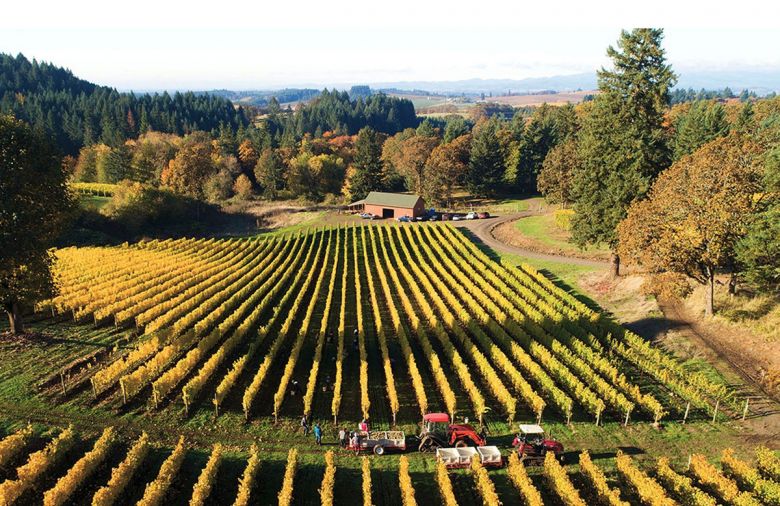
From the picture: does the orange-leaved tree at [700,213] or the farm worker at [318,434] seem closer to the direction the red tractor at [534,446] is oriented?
the orange-leaved tree

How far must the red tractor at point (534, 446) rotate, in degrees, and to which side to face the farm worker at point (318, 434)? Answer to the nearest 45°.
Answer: approximately 180°

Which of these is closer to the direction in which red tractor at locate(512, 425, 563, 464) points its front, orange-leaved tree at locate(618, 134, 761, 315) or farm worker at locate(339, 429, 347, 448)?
the orange-leaved tree

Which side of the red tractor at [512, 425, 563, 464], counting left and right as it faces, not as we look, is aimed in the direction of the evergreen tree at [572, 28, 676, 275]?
left

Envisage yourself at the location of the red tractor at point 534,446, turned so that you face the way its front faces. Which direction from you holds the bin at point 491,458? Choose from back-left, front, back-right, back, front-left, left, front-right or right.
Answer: back-right

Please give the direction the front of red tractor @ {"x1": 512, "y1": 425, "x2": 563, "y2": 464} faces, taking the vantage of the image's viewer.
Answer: facing to the right of the viewer

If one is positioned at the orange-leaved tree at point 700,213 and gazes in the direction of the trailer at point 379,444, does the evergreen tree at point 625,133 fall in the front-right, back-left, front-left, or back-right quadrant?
back-right

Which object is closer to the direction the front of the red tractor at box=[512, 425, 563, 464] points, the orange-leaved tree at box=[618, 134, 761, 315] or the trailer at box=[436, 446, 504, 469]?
the orange-leaved tree

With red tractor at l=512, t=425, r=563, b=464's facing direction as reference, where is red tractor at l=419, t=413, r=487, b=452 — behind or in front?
behind

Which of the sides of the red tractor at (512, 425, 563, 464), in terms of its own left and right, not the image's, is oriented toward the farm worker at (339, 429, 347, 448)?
back

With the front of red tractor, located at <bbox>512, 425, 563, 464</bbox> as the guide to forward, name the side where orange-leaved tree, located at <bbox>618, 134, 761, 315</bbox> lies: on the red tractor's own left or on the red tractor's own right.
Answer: on the red tractor's own left

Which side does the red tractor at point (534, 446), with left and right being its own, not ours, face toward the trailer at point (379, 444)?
back
